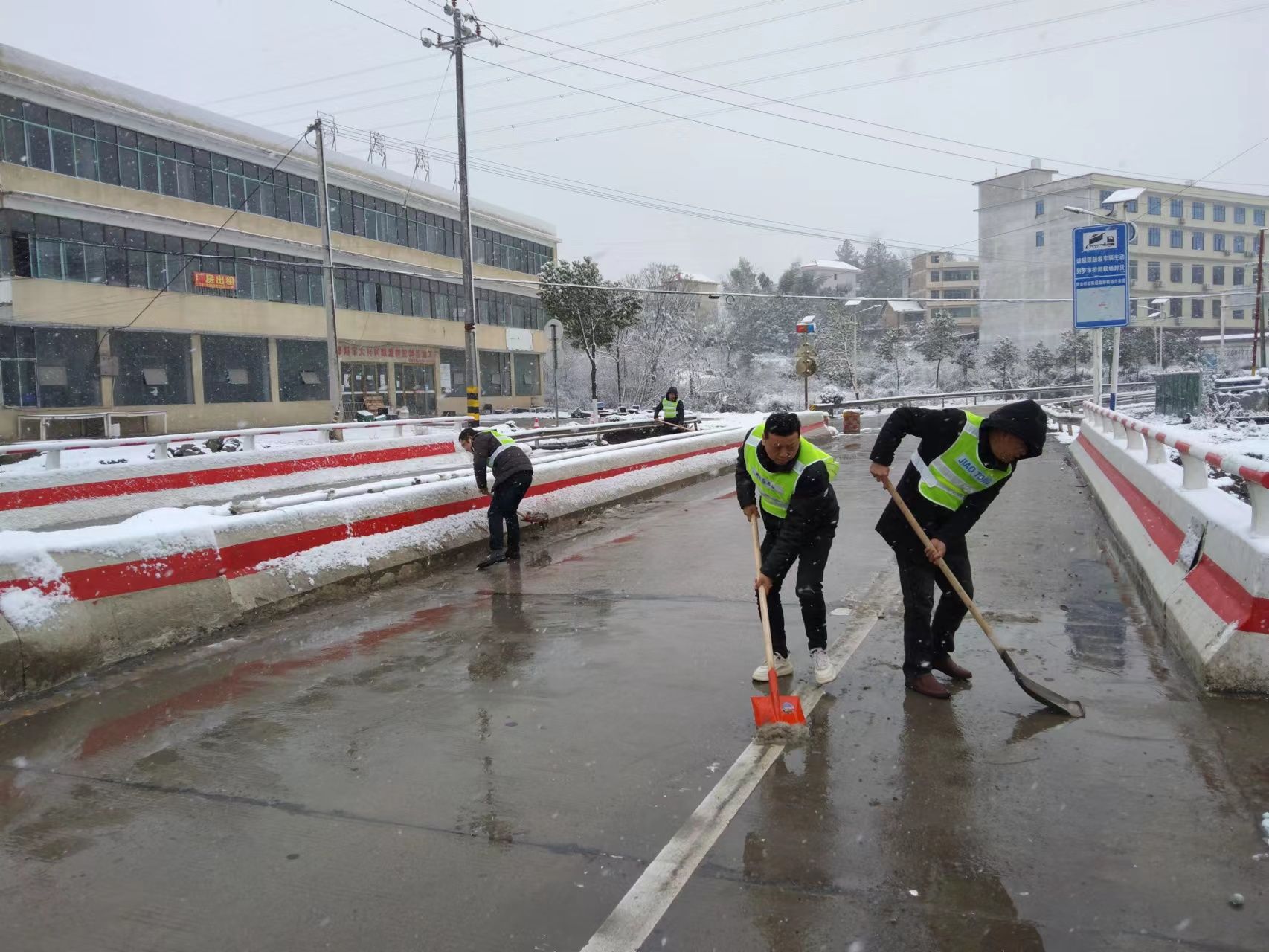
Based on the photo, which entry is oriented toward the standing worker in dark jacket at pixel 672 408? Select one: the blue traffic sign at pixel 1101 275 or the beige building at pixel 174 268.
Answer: the beige building

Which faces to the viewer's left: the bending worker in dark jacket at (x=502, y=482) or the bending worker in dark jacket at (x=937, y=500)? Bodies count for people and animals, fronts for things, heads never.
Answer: the bending worker in dark jacket at (x=502, y=482)

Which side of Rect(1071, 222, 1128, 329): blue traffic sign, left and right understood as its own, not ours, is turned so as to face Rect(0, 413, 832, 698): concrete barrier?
front

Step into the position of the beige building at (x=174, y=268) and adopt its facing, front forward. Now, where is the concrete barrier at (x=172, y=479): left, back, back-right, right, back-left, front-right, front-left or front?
front-right

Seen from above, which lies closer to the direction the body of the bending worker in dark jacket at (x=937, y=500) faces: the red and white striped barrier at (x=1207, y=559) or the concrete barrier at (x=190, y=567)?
the red and white striped barrier

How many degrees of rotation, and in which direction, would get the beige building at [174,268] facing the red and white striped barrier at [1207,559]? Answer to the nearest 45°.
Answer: approximately 45° to its right

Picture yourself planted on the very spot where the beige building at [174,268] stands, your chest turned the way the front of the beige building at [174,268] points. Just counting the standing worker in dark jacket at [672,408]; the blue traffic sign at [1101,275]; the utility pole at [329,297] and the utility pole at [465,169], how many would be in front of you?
4

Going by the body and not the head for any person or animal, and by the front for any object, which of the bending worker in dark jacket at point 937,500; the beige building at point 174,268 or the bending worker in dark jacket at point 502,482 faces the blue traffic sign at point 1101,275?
the beige building

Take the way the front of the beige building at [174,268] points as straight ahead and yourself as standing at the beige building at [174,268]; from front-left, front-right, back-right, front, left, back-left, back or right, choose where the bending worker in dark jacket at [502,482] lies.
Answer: front-right

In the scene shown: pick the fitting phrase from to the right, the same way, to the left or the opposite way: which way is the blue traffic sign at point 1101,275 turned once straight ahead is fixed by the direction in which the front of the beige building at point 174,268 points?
to the right

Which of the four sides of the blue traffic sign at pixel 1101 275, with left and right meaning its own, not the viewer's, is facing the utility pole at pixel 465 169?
right

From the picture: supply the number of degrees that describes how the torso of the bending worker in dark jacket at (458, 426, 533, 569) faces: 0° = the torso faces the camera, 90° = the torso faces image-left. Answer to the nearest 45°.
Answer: approximately 90°

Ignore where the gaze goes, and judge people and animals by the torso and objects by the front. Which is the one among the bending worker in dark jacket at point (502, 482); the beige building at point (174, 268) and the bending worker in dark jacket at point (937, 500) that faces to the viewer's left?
the bending worker in dark jacket at point (502, 482)
